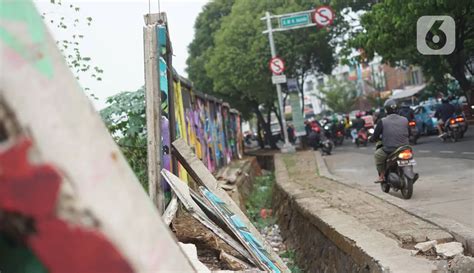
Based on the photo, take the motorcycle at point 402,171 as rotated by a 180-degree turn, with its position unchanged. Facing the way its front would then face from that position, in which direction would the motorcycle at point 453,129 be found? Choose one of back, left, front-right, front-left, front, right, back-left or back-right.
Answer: back-left

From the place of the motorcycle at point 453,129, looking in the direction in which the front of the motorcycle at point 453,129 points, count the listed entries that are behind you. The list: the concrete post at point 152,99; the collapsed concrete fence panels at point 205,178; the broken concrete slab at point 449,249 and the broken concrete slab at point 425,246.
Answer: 4

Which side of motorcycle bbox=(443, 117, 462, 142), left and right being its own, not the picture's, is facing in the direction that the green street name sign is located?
left

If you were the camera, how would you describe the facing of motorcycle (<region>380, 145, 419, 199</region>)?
facing away from the viewer and to the left of the viewer

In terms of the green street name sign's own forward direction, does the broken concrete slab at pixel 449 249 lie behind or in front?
in front

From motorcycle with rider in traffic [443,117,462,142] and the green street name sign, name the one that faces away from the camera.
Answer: the motorcycle with rider in traffic

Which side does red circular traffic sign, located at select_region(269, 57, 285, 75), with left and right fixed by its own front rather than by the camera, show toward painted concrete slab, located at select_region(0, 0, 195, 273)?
front

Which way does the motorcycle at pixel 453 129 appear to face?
away from the camera

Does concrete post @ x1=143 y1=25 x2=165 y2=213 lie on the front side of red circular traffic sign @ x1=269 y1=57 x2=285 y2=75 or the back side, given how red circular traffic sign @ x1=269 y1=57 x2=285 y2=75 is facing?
on the front side
